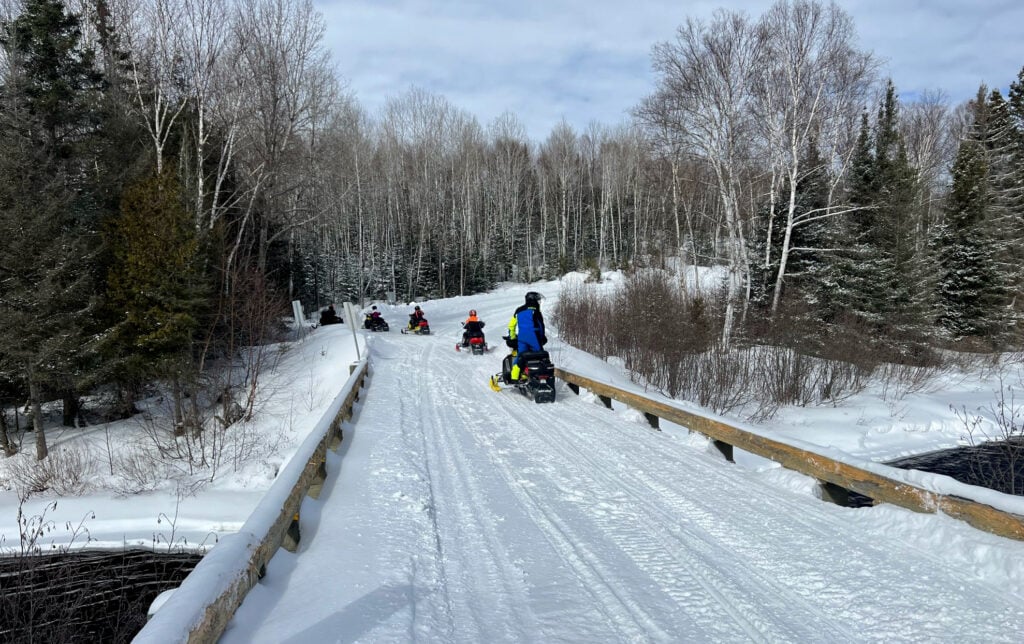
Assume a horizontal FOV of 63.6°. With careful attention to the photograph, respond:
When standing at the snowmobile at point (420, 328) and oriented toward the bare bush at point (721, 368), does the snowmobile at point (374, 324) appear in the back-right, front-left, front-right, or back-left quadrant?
back-right

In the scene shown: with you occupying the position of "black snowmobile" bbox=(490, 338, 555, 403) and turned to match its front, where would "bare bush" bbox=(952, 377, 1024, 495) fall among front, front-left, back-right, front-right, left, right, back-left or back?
back-right

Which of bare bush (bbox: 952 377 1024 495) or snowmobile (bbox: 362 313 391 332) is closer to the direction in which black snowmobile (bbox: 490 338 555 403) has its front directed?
the snowmobile

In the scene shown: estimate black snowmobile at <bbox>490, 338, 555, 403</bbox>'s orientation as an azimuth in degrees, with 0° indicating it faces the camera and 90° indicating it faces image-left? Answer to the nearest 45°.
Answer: approximately 135°

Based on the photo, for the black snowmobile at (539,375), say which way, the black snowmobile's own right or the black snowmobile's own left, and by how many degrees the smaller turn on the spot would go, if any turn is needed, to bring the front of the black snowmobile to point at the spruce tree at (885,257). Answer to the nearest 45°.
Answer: approximately 90° to the black snowmobile's own right

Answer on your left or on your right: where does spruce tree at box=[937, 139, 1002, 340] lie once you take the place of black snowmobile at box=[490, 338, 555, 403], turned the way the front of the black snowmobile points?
on your right

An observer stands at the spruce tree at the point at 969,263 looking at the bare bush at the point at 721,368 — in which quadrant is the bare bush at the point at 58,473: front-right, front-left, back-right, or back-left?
front-right

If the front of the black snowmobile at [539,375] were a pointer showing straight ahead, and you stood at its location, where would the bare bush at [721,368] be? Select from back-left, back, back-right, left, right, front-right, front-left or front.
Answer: right

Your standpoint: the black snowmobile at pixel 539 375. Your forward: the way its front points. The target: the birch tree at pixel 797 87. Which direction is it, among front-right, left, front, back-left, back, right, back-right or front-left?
right

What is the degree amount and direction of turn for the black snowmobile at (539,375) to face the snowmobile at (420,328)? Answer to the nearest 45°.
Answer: approximately 45° to its right
